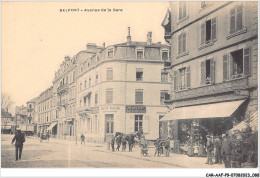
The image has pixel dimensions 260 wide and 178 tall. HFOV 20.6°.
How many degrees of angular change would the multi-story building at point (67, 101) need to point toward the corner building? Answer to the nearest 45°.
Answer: approximately 45° to its left

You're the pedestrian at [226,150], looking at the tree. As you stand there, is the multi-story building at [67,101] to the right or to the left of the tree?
right

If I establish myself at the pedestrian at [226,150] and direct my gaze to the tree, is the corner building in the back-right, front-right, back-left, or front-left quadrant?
front-right
